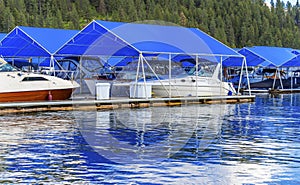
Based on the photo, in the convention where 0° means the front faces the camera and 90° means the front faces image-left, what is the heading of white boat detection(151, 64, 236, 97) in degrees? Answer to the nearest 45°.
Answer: approximately 90°

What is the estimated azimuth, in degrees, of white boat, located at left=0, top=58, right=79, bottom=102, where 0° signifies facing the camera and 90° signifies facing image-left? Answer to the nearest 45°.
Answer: approximately 270°

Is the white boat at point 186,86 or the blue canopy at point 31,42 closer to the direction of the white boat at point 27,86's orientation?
the white boat

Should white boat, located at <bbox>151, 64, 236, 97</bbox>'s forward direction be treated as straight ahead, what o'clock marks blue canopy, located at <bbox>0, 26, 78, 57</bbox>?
The blue canopy is roughly at 12 o'clock from the white boat.
